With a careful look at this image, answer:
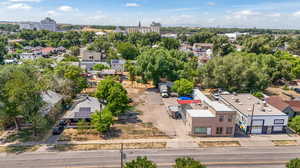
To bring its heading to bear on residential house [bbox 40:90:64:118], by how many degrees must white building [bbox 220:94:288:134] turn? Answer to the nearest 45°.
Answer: approximately 90° to its right

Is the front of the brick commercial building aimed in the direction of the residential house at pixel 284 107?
no

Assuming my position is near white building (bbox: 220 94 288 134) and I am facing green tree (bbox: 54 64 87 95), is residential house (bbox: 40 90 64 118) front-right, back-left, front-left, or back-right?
front-left

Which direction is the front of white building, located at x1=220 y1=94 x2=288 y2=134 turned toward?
toward the camera

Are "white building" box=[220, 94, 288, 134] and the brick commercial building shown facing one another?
no

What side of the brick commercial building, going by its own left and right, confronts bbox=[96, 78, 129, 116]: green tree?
right

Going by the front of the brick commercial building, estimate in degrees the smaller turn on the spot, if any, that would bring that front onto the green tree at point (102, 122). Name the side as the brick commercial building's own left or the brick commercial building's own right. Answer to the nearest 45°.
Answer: approximately 90° to the brick commercial building's own right

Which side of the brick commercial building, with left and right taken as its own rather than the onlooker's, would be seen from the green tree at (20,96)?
right

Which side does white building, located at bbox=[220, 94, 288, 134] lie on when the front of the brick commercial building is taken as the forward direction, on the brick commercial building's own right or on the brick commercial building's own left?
on the brick commercial building's own left

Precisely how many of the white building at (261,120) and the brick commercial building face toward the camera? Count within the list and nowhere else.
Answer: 2

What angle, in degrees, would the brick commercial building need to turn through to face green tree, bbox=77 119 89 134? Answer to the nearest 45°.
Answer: approximately 90° to its right

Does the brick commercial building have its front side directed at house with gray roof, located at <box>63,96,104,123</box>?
no

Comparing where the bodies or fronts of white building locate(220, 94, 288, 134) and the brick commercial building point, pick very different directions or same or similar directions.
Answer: same or similar directions
